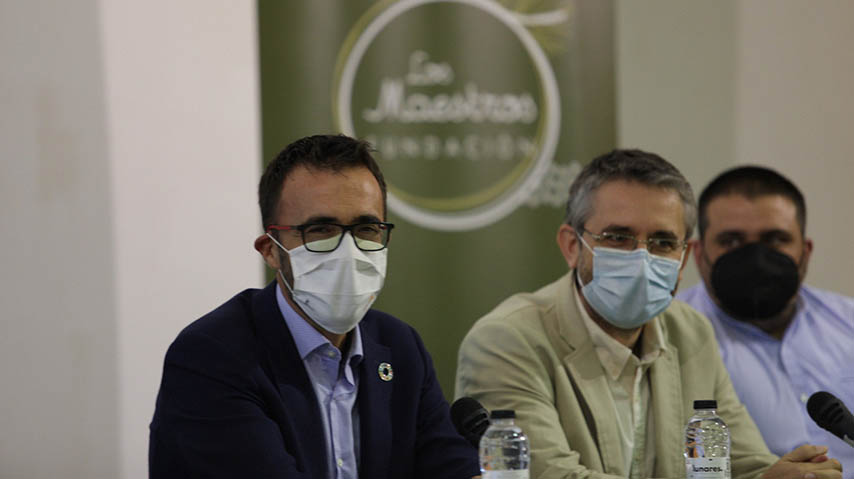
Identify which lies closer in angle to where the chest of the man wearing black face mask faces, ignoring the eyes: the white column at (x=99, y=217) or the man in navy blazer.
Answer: the man in navy blazer

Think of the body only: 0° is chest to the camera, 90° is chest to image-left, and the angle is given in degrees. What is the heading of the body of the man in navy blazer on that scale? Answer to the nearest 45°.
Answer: approximately 315°

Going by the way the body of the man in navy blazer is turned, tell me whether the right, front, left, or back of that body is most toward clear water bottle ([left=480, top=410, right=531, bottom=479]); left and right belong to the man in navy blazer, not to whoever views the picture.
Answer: front

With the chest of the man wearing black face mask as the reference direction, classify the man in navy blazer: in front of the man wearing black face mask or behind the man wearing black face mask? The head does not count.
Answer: in front

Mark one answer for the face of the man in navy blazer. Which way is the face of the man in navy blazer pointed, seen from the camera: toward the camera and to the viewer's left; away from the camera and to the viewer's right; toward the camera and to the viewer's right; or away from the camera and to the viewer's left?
toward the camera and to the viewer's right

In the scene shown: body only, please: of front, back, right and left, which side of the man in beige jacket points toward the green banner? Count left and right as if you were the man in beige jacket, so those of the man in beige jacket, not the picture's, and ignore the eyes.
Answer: back

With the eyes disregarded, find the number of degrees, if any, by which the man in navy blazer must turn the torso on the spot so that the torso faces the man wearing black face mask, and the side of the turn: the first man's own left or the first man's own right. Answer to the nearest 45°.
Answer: approximately 90° to the first man's own left

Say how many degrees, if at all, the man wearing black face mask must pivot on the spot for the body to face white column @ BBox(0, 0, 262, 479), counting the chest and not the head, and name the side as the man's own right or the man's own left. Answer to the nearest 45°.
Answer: approximately 90° to the man's own right

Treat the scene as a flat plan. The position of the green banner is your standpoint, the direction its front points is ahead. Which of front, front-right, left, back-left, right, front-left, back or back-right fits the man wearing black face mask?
front-left

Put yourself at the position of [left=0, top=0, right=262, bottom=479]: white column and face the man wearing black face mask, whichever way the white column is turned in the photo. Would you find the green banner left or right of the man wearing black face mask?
left

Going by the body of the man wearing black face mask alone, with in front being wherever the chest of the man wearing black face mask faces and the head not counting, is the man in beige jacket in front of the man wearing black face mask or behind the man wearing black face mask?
in front

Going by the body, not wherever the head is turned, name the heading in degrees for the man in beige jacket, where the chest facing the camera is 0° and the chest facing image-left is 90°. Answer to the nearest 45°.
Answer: approximately 315°

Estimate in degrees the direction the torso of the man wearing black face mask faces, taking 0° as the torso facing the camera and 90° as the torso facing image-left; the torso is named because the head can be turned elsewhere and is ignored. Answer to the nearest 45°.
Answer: approximately 0°

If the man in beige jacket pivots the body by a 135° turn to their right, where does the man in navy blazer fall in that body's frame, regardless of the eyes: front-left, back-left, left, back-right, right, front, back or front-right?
front-left
